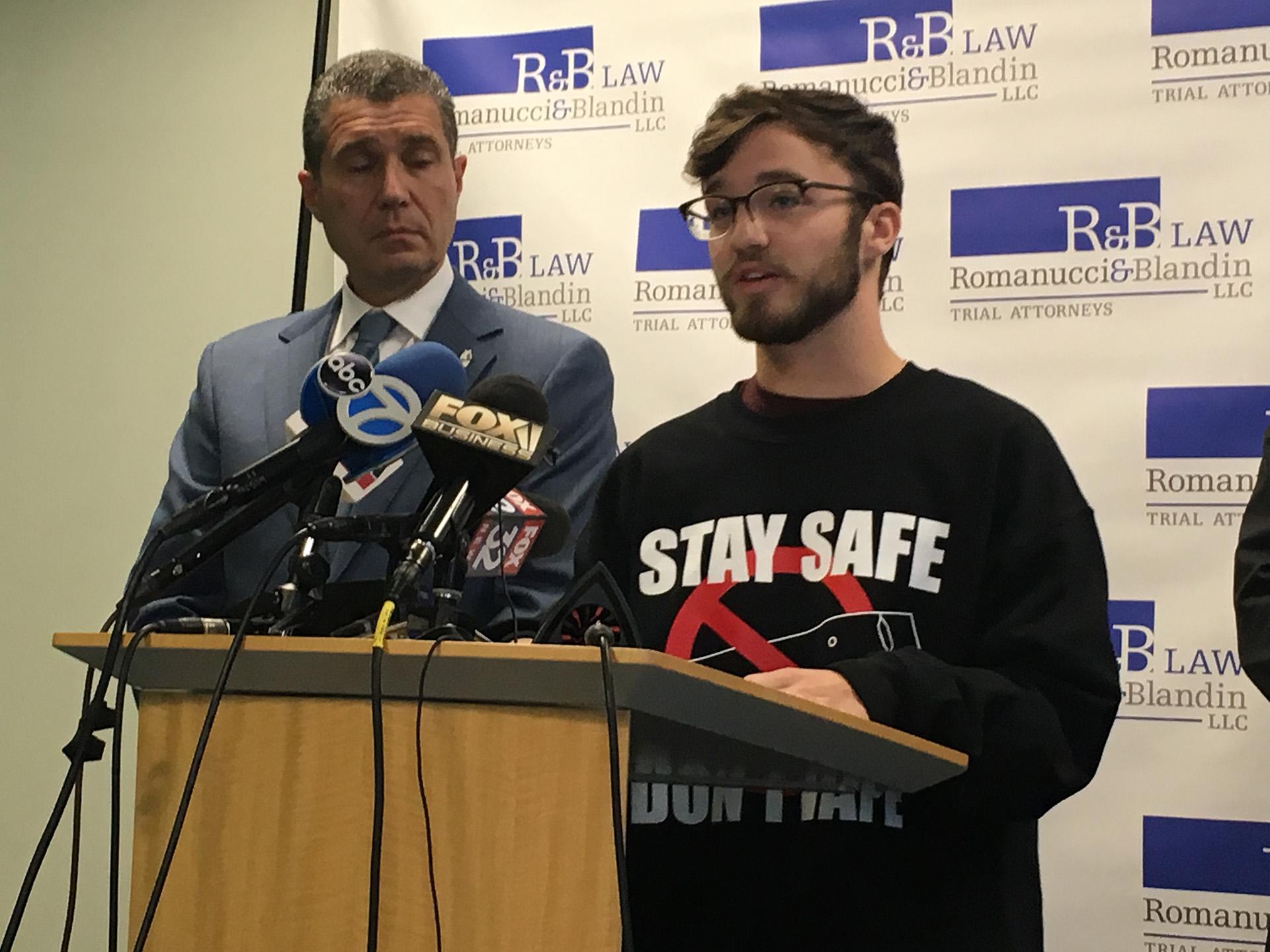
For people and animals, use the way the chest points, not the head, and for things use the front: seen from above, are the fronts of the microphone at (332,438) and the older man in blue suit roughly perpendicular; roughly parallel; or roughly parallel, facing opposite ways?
roughly perpendicular

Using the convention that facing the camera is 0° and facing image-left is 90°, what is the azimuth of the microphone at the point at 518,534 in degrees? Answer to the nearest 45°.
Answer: approximately 225°

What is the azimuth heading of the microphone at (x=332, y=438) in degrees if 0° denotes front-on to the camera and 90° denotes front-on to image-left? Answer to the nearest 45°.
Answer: approximately 270°

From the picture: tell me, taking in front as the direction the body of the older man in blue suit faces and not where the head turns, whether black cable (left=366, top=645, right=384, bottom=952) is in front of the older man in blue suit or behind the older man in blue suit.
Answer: in front

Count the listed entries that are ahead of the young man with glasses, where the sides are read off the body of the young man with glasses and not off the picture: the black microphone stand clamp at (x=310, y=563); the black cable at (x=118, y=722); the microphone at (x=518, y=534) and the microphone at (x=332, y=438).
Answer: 4

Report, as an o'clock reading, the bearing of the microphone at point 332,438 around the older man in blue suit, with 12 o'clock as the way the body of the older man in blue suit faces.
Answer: The microphone is roughly at 12 o'clock from the older man in blue suit.

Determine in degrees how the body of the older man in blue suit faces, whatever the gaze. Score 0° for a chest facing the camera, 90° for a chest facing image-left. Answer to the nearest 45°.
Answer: approximately 0°

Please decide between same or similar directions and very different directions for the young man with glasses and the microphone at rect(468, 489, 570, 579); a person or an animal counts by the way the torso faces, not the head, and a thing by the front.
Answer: very different directions
